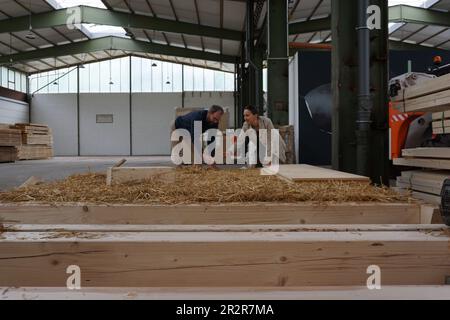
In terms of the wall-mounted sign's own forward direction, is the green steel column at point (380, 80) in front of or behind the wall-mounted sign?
in front

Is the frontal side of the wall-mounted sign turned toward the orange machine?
yes

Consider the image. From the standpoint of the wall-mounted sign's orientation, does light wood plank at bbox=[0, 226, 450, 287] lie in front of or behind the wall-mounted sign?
in front

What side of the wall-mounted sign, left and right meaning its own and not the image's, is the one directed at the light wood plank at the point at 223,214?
front

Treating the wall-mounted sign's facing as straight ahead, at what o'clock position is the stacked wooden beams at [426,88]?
The stacked wooden beams is roughly at 12 o'clock from the wall-mounted sign.

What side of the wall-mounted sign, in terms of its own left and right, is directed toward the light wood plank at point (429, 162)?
front

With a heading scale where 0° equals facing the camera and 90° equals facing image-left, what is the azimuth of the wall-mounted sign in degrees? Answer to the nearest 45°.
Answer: approximately 0°
